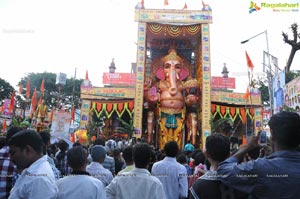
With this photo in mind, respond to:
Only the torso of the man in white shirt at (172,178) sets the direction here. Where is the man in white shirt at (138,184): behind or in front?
behind

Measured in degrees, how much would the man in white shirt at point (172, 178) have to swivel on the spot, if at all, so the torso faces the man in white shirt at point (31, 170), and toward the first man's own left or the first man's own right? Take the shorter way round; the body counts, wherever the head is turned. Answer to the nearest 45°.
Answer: approximately 135° to the first man's own left

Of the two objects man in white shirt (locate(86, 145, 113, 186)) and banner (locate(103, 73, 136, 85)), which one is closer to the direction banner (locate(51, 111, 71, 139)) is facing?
the man in white shirt

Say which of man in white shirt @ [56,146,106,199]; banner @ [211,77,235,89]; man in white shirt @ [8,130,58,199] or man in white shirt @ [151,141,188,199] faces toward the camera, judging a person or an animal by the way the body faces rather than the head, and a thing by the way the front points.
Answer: the banner

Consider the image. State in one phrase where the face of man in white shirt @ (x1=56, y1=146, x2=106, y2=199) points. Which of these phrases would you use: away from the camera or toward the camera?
away from the camera

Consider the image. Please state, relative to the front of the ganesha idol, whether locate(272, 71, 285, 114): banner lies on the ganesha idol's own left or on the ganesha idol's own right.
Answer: on the ganesha idol's own left

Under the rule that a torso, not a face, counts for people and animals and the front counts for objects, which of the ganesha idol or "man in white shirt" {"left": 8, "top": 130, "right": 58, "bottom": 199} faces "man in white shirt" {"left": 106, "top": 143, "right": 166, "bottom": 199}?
the ganesha idol

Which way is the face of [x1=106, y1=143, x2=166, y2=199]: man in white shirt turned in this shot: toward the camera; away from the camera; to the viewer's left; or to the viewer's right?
away from the camera

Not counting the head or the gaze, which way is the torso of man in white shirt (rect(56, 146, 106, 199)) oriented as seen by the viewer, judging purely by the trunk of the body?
away from the camera

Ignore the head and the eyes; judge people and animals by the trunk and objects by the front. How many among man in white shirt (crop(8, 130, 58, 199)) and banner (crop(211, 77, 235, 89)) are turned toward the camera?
1
